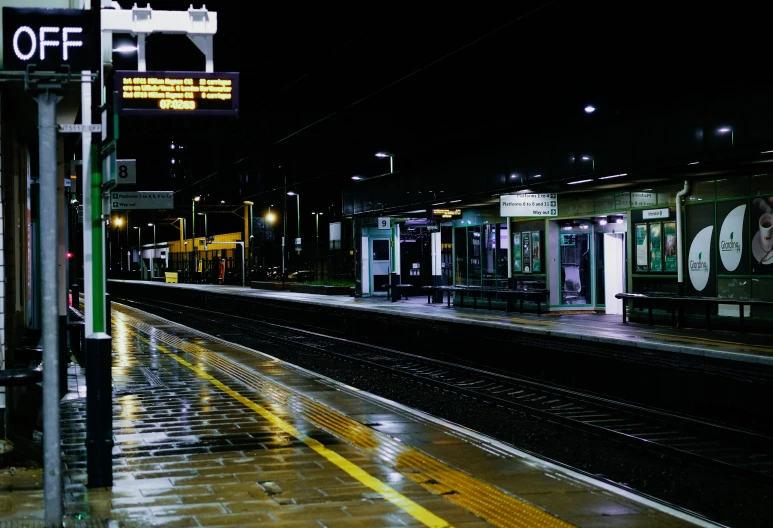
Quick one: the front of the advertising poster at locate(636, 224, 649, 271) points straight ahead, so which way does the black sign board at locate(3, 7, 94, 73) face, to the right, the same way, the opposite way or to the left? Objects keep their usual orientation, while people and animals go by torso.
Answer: to the left

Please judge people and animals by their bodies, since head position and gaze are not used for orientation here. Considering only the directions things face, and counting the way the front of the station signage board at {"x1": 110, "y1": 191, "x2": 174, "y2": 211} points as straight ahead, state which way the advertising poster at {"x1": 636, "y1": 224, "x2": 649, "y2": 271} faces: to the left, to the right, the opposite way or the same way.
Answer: to the right

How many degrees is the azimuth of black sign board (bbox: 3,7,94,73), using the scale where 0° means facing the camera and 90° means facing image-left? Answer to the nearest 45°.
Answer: approximately 0°

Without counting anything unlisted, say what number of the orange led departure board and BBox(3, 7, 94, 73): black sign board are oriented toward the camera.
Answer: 2

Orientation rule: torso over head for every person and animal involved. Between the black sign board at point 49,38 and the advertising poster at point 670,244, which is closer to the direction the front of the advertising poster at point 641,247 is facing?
the black sign board

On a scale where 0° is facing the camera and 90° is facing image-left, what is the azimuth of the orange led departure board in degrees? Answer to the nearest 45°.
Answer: approximately 0°

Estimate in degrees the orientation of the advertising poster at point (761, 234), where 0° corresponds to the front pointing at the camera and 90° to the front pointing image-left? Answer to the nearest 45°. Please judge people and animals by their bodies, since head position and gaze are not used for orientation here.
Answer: approximately 45°
